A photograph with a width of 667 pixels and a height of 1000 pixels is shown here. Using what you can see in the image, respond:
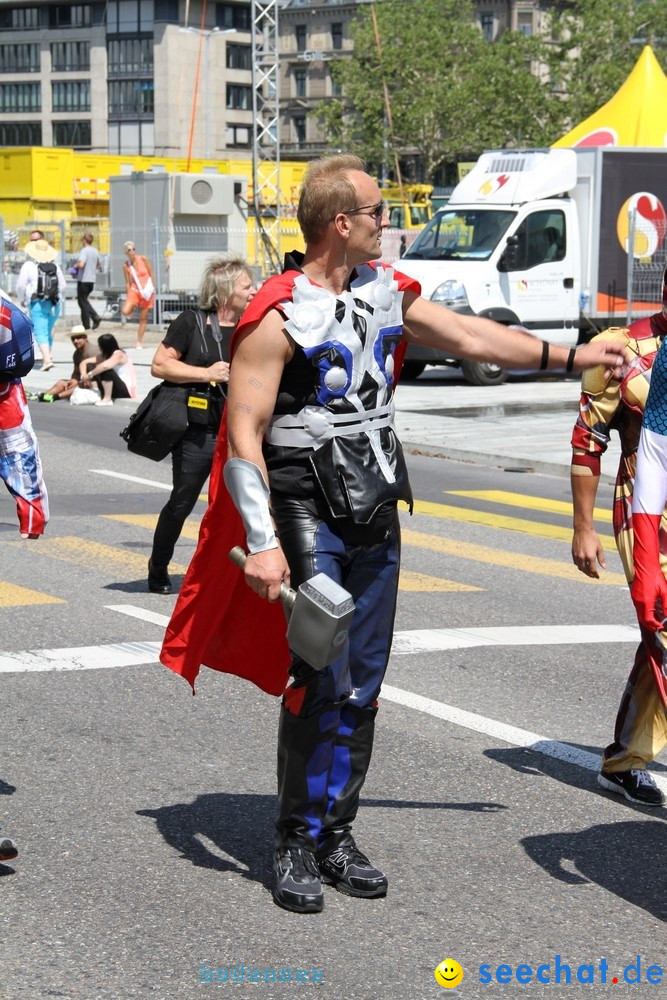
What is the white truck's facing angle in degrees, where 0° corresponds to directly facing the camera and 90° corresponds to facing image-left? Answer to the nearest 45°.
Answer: approximately 45°

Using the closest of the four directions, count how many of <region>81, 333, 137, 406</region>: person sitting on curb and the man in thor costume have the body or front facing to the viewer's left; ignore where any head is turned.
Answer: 1

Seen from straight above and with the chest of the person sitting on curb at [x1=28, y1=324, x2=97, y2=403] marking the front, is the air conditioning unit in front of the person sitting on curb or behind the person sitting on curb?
behind

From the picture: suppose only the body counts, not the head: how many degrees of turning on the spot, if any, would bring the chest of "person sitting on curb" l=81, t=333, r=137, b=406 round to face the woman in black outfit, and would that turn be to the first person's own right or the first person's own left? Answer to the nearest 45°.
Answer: approximately 90° to the first person's own left

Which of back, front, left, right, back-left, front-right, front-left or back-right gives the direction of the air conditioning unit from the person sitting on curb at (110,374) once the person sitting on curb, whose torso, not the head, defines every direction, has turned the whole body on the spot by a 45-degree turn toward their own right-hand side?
front-right

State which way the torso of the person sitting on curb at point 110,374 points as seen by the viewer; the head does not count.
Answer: to the viewer's left

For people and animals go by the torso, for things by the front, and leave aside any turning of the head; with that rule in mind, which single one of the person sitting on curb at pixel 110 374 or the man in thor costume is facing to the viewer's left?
the person sitting on curb

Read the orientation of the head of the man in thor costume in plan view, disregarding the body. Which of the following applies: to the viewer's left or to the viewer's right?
to the viewer's right
